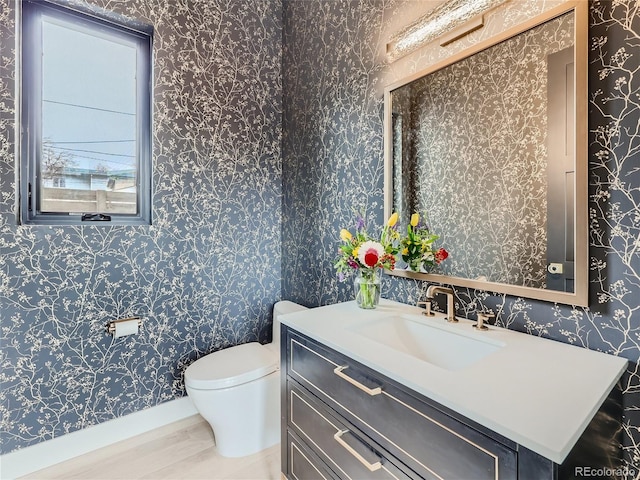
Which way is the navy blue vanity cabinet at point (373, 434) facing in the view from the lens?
facing the viewer and to the left of the viewer

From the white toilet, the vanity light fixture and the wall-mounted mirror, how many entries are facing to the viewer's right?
0

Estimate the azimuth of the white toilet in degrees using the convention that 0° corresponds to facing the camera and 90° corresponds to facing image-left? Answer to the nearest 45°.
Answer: approximately 45°

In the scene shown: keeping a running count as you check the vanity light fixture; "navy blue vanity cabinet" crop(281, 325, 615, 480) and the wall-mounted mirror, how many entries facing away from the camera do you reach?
0

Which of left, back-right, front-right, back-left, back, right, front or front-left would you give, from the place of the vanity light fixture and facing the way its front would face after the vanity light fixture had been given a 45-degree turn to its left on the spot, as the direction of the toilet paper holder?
right

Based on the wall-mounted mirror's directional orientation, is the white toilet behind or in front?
in front

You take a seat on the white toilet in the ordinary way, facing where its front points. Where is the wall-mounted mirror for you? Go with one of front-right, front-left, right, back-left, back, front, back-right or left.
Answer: left

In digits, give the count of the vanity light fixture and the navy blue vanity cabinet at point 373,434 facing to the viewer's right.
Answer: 0

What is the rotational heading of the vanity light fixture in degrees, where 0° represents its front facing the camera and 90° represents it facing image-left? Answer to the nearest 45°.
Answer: approximately 45°

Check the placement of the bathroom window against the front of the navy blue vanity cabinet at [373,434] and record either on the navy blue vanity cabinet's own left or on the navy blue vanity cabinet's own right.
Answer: on the navy blue vanity cabinet's own right
